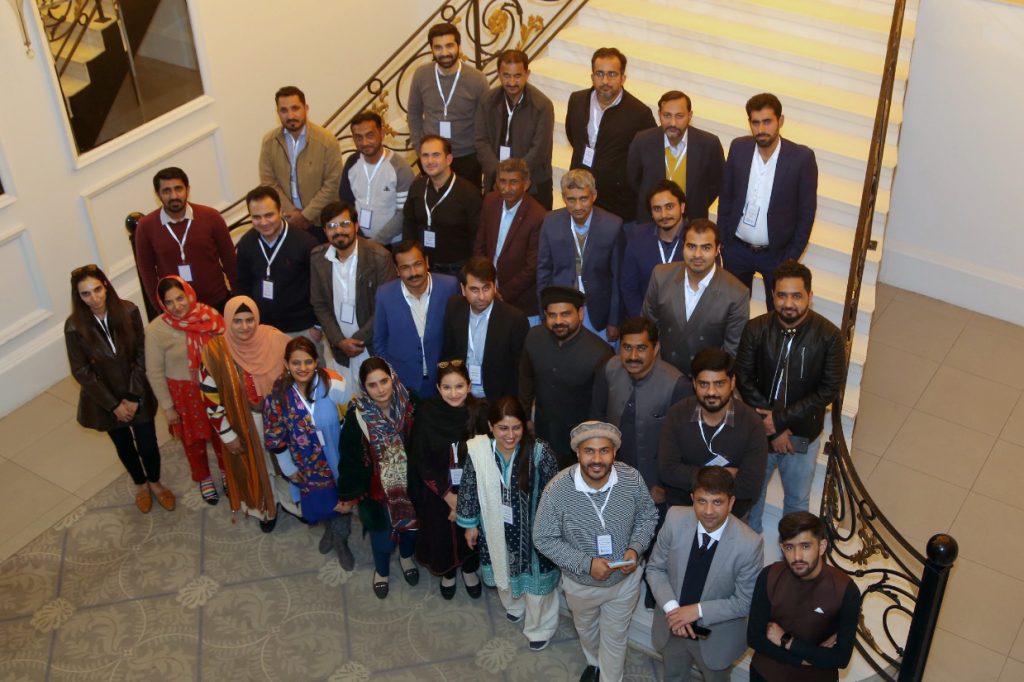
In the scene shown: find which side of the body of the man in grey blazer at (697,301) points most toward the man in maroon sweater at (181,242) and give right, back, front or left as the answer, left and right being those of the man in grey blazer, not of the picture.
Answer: right

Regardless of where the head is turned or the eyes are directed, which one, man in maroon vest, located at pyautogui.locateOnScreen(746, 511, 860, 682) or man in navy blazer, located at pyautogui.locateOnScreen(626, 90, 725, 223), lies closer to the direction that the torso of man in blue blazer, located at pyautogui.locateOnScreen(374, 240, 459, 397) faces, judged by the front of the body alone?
the man in maroon vest

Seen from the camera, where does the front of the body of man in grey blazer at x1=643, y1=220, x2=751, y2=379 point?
toward the camera

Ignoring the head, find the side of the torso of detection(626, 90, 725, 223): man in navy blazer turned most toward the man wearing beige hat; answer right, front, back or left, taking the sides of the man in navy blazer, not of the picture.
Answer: front

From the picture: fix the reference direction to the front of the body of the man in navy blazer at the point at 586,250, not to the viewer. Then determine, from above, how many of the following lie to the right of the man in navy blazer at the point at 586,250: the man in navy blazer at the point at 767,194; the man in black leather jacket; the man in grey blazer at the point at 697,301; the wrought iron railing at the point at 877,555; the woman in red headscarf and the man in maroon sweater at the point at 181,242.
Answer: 2

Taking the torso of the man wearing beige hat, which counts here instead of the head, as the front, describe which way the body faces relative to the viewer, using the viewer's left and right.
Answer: facing the viewer

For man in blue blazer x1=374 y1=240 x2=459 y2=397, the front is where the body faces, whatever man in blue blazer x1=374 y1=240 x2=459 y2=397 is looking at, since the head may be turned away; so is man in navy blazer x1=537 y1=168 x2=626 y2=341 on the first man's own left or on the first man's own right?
on the first man's own left

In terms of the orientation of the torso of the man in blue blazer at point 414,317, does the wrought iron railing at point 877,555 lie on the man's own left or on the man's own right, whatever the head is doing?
on the man's own left

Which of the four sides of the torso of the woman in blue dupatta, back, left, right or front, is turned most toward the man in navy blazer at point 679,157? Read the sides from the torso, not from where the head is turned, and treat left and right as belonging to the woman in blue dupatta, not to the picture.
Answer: left

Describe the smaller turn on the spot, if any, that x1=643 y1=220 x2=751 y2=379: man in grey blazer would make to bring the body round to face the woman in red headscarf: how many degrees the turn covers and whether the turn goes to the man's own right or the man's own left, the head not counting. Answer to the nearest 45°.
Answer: approximately 90° to the man's own right

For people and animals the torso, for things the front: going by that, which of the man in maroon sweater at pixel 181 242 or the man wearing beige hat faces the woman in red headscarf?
the man in maroon sweater

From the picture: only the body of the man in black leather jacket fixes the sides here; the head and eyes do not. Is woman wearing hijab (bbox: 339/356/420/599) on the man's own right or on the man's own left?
on the man's own right

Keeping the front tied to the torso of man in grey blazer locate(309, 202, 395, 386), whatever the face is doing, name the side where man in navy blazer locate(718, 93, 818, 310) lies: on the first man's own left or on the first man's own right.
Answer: on the first man's own left

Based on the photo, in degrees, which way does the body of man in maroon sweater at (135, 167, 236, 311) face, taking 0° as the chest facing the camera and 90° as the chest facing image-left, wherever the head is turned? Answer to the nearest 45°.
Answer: approximately 0°

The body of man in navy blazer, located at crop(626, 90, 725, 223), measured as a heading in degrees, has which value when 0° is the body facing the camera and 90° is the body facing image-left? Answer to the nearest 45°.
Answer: approximately 0°
